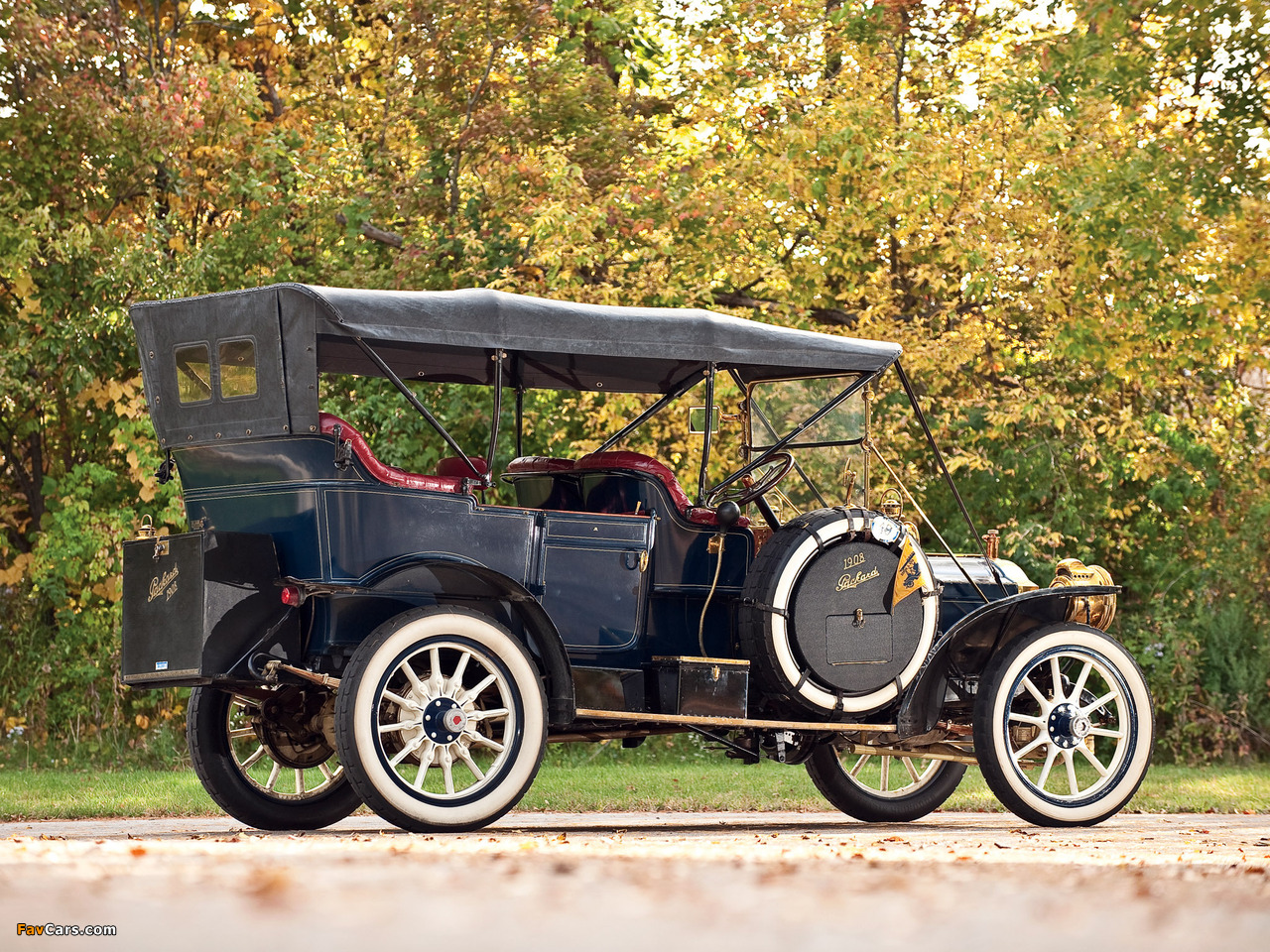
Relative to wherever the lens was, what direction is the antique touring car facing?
facing away from the viewer and to the right of the viewer
